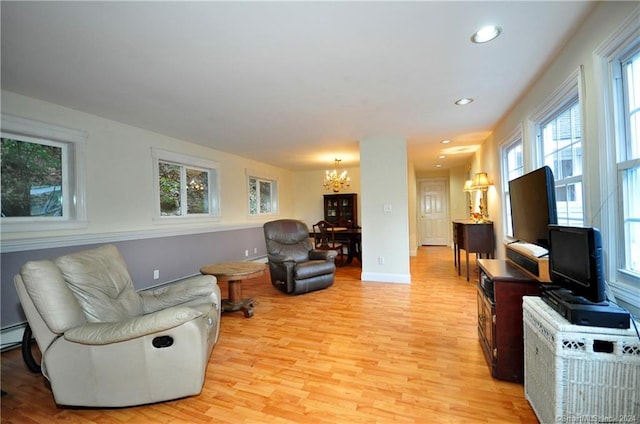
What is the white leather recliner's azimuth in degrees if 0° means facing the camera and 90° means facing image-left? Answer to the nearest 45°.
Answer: approximately 270°

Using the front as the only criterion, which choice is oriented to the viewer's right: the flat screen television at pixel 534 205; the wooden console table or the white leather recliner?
the white leather recliner

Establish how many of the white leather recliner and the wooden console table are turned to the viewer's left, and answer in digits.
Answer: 1

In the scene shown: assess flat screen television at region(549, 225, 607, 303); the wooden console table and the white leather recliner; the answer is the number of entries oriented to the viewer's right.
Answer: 1

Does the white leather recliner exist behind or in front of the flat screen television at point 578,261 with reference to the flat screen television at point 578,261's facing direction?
in front

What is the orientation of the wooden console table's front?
to the viewer's left

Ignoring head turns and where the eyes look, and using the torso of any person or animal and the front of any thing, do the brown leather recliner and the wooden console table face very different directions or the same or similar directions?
very different directions

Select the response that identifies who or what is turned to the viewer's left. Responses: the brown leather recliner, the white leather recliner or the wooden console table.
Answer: the wooden console table

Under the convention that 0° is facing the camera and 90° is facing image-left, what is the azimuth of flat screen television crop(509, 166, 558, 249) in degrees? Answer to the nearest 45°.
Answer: approximately 45°

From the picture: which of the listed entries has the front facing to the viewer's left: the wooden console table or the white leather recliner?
the wooden console table

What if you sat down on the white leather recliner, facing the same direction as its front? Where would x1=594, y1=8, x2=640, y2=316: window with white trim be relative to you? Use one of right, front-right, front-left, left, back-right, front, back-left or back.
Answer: front-right

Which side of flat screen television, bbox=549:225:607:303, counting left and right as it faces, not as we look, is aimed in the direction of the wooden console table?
right
